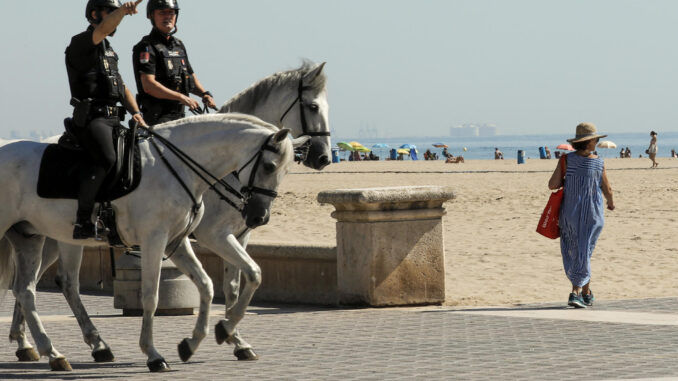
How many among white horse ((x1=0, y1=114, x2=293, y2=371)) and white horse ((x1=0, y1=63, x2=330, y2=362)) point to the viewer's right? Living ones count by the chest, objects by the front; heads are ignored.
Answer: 2

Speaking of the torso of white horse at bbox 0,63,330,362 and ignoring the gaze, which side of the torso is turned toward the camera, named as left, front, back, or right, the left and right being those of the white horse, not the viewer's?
right

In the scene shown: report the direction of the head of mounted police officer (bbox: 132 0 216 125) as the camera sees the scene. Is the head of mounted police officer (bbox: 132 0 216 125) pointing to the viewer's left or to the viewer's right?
to the viewer's right

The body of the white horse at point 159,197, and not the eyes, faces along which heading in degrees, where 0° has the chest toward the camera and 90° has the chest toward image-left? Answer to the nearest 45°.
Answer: approximately 270°
